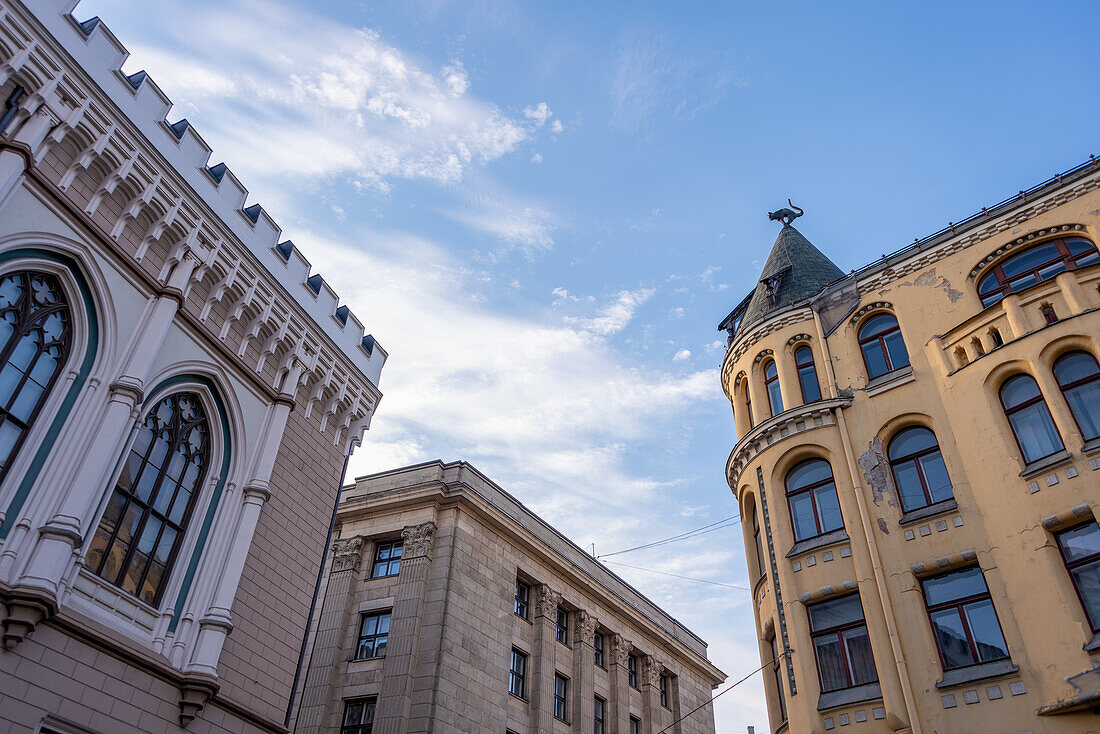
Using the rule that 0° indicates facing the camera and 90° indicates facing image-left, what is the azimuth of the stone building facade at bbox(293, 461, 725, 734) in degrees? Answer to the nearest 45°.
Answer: approximately 315°

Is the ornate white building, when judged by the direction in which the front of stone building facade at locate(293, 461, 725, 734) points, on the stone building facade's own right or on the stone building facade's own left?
on the stone building facade's own right

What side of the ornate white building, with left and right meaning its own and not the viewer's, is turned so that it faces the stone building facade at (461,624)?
left
